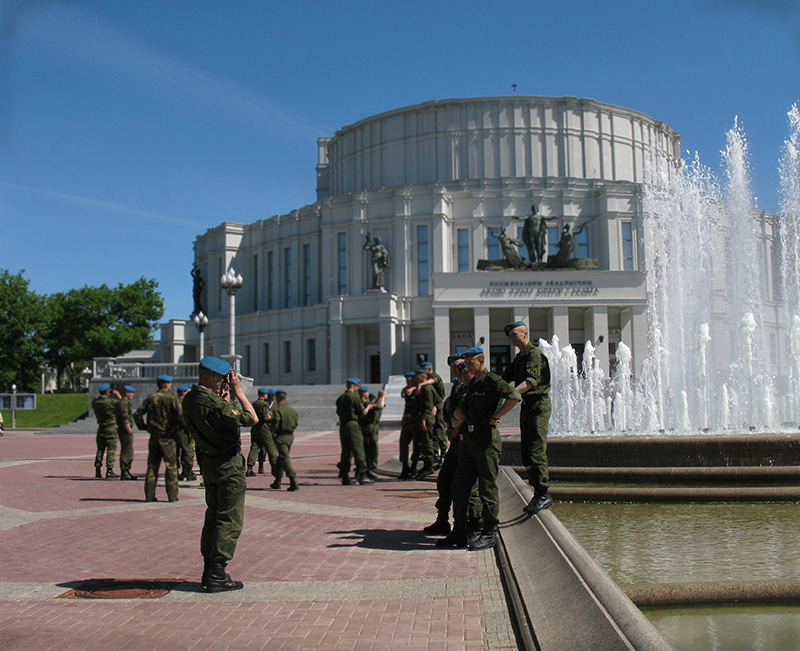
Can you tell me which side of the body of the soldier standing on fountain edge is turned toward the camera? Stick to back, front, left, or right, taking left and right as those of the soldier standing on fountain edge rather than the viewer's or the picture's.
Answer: left

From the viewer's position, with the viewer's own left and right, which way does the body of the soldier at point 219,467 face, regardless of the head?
facing to the right of the viewer

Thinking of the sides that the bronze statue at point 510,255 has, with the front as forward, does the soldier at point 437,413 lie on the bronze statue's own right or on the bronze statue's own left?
on the bronze statue's own right

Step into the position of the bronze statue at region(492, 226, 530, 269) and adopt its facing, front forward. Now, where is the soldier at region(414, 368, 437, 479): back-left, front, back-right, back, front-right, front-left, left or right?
front-right

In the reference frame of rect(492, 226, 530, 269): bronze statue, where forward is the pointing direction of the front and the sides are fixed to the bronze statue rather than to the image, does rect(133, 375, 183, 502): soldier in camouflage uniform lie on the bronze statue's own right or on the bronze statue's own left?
on the bronze statue's own right

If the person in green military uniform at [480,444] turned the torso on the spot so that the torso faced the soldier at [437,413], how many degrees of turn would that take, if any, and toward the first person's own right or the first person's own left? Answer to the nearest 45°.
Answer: approximately 135° to the first person's own right

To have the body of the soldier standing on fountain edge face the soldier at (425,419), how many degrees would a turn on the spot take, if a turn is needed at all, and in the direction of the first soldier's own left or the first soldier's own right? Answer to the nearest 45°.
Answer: approximately 90° to the first soldier's own right

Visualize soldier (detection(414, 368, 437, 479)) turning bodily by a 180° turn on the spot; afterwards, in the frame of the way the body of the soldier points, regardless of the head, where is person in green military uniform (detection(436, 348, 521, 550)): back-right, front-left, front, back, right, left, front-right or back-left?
right
